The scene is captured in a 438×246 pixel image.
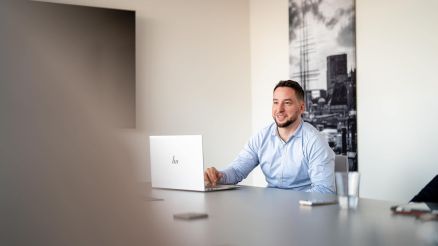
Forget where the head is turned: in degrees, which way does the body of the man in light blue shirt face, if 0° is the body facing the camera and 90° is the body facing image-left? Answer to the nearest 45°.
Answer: approximately 45°

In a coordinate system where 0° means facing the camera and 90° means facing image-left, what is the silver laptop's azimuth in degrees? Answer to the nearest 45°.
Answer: approximately 225°

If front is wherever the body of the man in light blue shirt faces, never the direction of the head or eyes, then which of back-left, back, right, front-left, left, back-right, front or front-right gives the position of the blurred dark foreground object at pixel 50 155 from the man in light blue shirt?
front-left

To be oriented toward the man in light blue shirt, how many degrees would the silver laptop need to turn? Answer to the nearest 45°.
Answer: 0° — it already faces them

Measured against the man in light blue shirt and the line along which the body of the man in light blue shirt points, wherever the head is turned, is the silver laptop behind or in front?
in front

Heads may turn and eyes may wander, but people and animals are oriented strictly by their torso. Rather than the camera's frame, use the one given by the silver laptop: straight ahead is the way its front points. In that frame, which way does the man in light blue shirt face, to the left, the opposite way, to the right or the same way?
the opposite way
